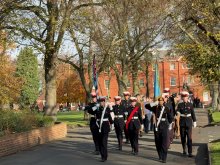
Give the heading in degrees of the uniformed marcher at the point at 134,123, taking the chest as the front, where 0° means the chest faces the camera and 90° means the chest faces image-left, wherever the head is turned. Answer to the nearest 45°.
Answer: approximately 0°

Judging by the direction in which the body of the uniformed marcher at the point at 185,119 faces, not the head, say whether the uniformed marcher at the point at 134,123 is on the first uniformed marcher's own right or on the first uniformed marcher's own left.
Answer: on the first uniformed marcher's own right

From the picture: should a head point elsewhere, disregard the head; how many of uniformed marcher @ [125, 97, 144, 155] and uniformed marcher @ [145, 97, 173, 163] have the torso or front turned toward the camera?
2

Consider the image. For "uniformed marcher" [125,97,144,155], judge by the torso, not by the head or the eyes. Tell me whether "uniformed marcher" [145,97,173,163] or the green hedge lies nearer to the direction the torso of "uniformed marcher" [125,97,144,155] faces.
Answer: the uniformed marcher

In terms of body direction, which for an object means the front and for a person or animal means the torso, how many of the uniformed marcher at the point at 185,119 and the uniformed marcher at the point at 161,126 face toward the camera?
2

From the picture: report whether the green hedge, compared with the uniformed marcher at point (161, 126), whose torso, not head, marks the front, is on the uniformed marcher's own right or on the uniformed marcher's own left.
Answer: on the uniformed marcher's own right

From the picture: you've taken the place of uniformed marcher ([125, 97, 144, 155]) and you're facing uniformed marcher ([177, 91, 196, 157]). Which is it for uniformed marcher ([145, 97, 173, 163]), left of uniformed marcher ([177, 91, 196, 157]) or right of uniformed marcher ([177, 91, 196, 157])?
right
